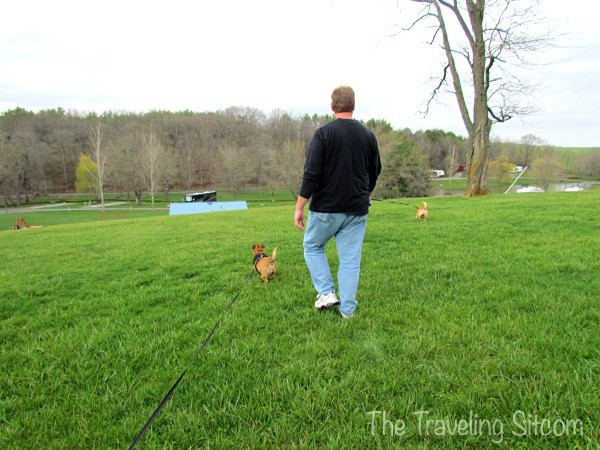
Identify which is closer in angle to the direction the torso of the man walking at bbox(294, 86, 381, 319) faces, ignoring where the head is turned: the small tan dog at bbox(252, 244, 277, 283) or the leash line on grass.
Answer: the small tan dog

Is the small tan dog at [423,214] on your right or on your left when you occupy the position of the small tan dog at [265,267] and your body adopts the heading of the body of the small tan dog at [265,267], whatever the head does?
on your right

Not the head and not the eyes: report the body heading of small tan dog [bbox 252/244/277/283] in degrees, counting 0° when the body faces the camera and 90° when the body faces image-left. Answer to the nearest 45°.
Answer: approximately 135°

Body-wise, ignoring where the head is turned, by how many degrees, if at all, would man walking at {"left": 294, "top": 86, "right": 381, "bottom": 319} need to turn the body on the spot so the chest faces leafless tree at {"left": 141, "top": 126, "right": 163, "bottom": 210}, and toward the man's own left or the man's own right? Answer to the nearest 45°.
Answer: approximately 45° to the man's own left

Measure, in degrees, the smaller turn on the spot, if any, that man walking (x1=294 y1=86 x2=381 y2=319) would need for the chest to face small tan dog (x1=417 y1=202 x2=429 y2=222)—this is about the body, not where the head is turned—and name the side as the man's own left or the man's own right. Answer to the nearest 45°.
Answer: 0° — they already face it

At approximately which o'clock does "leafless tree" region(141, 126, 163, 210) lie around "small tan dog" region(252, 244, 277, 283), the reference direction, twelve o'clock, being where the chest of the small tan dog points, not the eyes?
The leafless tree is roughly at 1 o'clock from the small tan dog.

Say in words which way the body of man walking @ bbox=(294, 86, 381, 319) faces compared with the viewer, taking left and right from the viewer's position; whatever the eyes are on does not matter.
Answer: facing away from the viewer

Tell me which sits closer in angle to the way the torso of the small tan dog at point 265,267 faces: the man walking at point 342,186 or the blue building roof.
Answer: the blue building roof

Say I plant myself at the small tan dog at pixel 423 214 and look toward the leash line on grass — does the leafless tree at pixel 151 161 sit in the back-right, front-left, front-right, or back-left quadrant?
back-right

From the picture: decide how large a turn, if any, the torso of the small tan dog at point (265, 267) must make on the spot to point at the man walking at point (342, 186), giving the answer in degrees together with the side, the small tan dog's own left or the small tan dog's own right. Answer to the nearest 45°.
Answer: approximately 180°

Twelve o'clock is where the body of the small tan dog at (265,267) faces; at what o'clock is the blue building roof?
The blue building roof is roughly at 1 o'clock from the small tan dog.

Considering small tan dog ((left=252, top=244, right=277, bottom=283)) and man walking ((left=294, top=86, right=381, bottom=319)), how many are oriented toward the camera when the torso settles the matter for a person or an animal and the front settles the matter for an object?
0

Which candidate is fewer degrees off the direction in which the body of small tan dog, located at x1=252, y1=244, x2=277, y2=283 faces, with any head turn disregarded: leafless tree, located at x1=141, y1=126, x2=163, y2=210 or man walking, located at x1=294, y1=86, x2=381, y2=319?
the leafless tree
